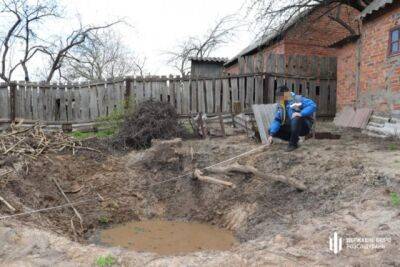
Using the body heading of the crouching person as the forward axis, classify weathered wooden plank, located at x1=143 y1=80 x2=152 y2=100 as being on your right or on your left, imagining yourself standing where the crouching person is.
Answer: on your right

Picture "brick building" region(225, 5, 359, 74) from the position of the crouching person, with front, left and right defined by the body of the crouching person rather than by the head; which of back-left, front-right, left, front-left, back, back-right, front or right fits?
back-right

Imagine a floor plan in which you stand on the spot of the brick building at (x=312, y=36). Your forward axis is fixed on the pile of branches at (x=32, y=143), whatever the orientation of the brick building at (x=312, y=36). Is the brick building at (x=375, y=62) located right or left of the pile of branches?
left

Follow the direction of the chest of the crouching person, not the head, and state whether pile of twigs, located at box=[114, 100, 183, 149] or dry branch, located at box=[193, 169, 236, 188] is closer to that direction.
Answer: the dry branch

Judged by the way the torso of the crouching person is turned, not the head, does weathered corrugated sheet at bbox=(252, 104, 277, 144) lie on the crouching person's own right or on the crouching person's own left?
on the crouching person's own right

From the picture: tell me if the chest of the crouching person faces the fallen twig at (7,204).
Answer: yes

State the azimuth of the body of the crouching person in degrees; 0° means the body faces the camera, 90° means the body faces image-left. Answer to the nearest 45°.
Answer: approximately 45°

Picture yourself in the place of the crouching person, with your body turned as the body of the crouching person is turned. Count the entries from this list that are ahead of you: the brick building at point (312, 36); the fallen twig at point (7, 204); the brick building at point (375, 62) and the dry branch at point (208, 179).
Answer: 2

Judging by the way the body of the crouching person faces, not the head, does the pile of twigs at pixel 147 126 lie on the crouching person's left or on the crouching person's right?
on the crouching person's right
